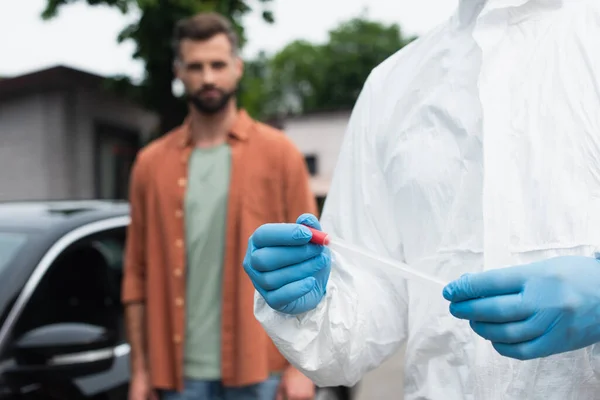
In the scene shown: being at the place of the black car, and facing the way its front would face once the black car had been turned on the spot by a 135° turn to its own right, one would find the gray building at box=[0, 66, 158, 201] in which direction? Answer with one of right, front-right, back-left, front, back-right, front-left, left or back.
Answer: front

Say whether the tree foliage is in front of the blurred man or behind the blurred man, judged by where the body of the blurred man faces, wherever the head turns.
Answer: behind

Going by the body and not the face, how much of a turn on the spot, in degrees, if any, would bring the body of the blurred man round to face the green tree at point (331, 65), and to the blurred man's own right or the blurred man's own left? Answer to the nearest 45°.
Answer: approximately 180°

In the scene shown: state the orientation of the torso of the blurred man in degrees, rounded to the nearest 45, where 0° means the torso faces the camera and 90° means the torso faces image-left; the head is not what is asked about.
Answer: approximately 0°

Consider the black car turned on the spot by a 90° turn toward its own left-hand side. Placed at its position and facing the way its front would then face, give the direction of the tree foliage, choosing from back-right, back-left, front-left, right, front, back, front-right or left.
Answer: back-left

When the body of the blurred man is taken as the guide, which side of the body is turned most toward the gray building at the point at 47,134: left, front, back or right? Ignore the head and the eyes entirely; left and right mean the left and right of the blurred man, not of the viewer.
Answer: back

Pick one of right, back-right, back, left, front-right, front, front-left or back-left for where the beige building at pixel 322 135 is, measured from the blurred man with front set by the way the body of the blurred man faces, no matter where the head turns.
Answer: back

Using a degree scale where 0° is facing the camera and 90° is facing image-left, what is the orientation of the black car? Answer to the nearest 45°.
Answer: approximately 45°
